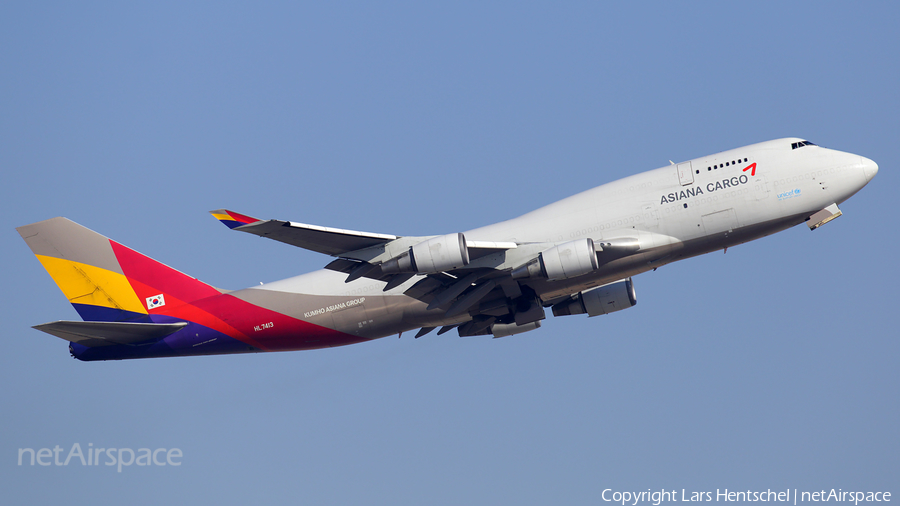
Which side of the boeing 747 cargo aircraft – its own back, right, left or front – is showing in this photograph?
right
